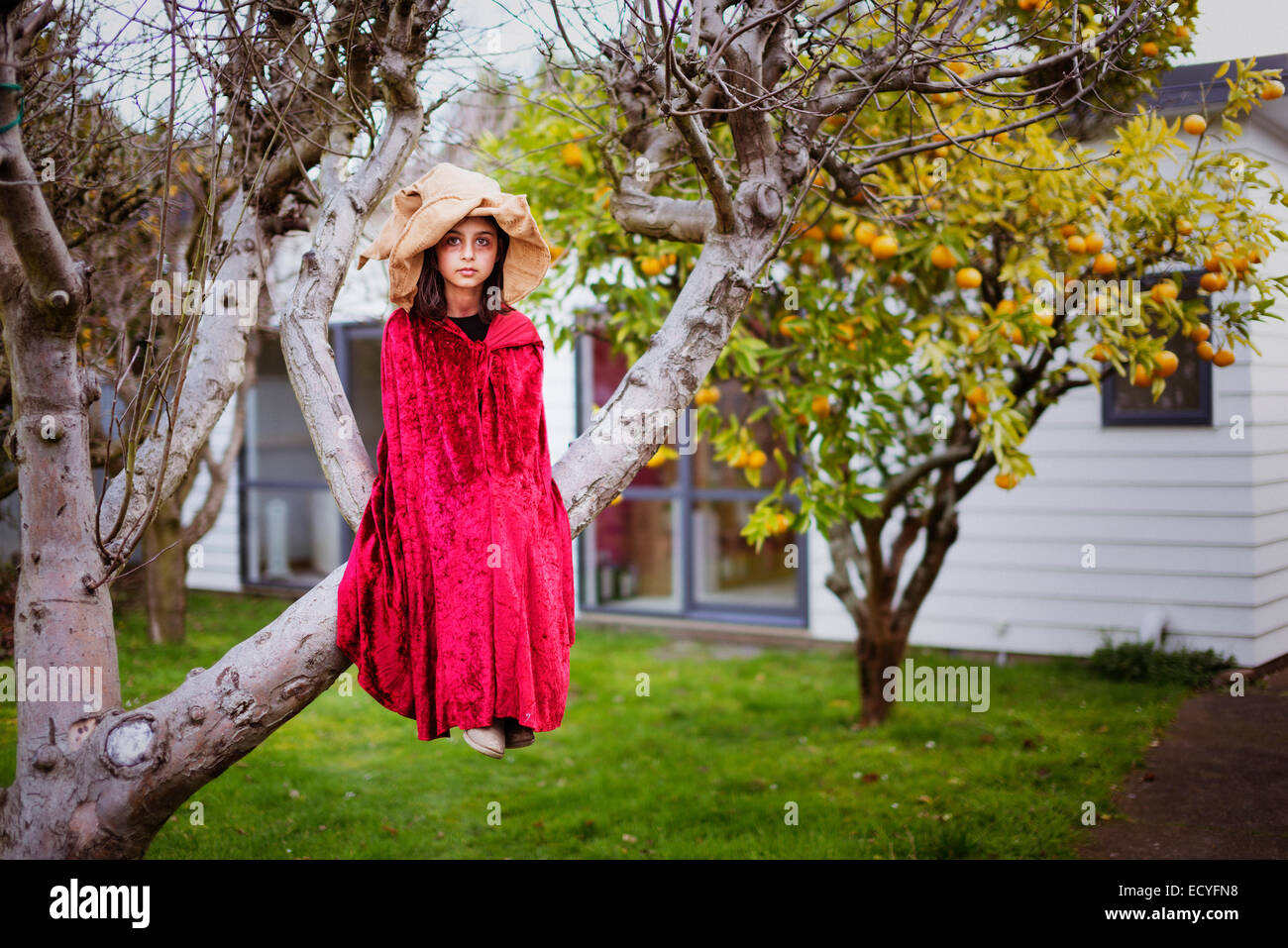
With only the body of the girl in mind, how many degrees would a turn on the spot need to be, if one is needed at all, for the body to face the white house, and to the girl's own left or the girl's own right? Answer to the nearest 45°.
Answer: approximately 135° to the girl's own left

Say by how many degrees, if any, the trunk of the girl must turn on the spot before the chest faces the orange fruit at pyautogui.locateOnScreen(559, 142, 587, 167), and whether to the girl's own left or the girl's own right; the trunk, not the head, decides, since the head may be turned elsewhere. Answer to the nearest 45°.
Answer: approximately 180°

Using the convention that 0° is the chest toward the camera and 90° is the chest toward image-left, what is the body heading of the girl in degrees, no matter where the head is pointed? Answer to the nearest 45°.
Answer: approximately 0°

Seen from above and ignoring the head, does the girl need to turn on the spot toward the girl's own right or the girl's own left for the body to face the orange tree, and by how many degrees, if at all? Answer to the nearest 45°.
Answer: approximately 135° to the girl's own left
